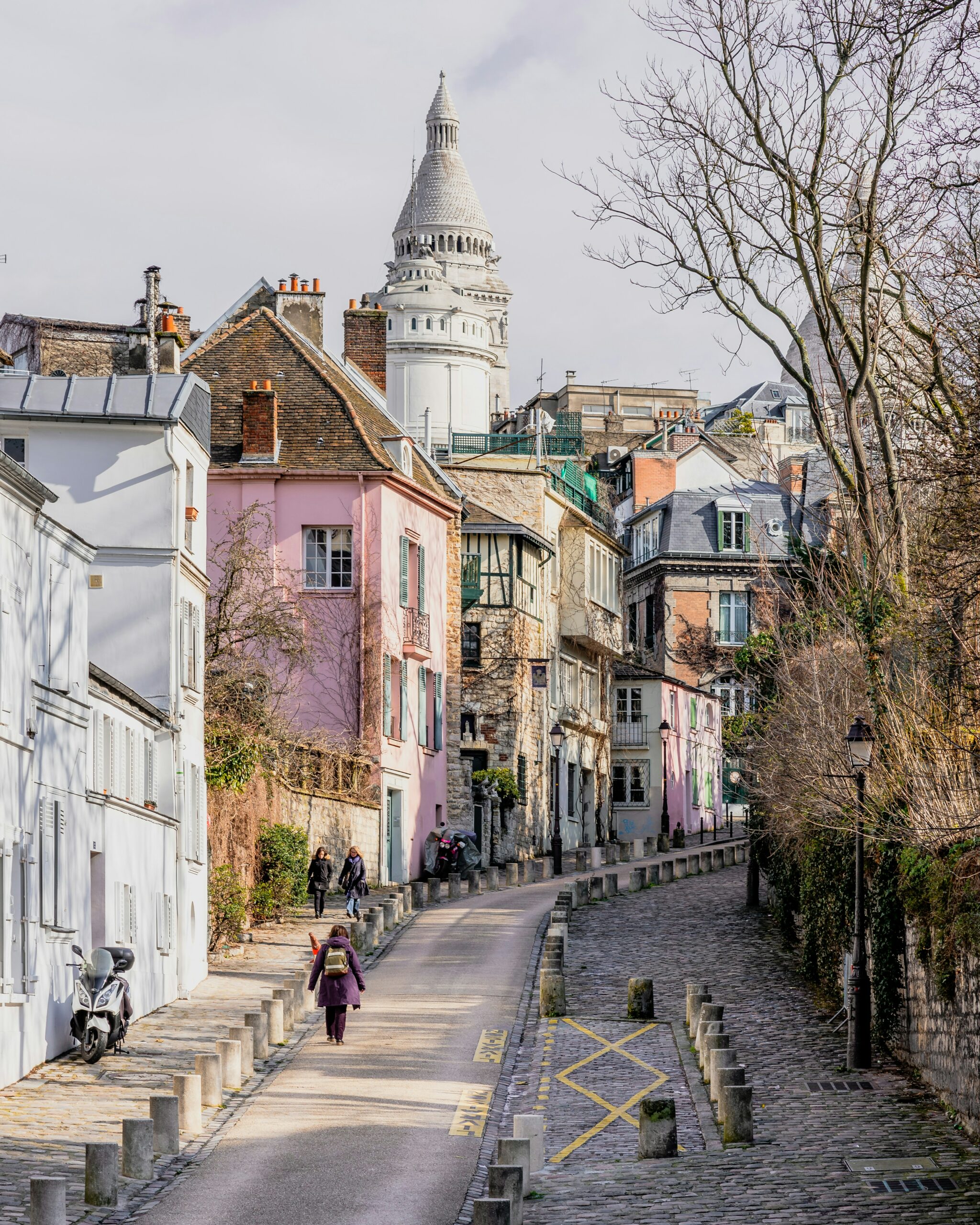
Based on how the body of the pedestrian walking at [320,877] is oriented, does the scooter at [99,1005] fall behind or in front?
in front

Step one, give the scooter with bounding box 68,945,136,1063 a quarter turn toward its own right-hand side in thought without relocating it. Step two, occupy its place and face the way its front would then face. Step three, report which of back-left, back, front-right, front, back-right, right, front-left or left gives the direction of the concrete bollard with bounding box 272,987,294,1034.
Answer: back-right

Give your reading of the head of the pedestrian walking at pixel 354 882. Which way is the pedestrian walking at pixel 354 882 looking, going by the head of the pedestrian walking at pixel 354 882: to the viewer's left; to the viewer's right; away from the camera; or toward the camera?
toward the camera

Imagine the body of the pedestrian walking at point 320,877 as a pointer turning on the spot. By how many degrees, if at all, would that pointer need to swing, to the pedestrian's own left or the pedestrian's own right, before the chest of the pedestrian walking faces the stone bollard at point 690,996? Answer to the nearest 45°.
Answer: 0° — they already face it

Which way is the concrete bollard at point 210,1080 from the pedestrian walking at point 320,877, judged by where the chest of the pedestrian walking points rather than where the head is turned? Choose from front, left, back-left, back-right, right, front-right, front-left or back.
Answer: front

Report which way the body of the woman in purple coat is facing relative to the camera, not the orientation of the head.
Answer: away from the camera

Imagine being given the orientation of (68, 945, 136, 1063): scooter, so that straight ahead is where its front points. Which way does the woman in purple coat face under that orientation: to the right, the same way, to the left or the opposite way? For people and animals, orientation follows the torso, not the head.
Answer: the opposite way

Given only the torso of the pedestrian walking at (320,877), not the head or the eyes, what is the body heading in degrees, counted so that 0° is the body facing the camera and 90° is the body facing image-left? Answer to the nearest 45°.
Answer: approximately 0°

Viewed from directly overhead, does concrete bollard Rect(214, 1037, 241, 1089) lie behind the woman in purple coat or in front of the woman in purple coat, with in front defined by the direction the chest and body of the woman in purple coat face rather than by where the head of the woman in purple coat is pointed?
behind

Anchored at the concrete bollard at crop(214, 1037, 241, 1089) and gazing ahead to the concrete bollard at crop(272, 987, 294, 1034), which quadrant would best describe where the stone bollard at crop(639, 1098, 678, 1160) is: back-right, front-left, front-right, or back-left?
back-right

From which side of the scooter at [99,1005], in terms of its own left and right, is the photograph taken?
front

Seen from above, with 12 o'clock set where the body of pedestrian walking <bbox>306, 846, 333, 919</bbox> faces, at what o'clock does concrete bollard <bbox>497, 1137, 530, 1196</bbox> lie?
The concrete bollard is roughly at 12 o'clock from the pedestrian walking.

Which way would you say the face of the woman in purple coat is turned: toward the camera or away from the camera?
away from the camera

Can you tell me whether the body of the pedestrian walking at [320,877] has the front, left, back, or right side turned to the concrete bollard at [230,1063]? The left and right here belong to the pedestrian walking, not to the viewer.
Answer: front

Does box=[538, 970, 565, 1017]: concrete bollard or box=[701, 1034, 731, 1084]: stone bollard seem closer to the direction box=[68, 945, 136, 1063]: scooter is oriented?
the stone bollard

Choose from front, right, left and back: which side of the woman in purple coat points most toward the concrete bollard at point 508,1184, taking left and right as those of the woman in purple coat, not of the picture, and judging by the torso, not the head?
back

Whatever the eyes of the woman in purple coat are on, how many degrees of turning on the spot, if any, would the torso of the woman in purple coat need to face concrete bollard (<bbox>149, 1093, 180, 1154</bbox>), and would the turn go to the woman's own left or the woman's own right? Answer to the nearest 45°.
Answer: approximately 180°

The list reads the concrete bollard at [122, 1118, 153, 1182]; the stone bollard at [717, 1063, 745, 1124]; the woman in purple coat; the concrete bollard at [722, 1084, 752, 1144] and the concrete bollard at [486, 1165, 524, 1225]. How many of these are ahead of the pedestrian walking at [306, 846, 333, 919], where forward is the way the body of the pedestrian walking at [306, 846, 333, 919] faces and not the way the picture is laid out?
5
